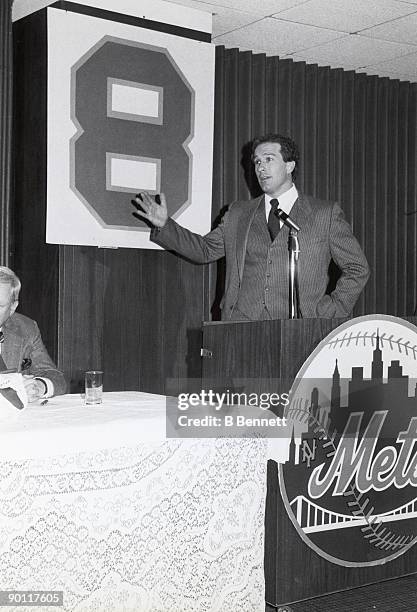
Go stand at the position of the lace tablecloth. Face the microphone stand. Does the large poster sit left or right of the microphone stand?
left

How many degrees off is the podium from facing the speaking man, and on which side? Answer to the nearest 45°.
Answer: approximately 135° to its left

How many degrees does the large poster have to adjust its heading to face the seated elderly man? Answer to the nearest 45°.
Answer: approximately 45° to its right

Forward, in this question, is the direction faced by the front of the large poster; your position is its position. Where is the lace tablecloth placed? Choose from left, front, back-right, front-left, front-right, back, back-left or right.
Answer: front-right

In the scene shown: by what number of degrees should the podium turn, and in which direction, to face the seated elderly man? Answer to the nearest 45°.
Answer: approximately 135° to its right

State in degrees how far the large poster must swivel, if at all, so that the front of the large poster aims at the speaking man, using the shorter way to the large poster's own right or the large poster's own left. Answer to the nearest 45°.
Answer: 0° — it already faces them

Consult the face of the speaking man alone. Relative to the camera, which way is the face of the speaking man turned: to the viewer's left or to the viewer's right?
to the viewer's left

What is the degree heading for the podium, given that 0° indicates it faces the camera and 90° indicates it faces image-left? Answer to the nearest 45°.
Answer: approximately 315°

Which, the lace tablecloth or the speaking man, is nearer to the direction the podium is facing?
the lace tablecloth

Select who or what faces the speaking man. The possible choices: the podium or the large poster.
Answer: the large poster

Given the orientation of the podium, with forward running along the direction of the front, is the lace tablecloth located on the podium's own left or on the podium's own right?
on the podium's own right

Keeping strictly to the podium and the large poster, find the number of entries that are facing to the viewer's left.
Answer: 0
